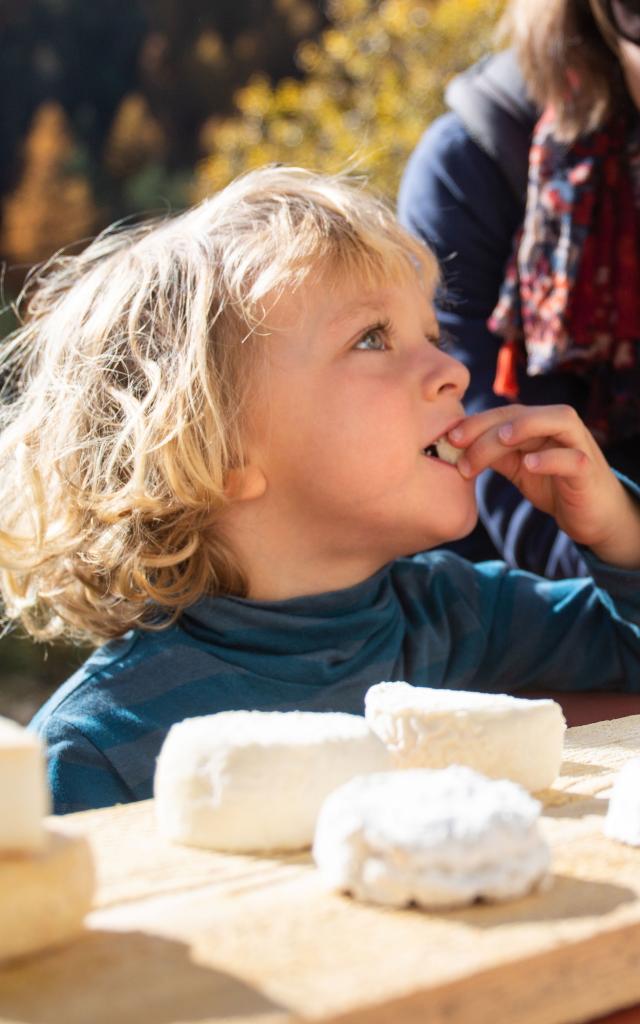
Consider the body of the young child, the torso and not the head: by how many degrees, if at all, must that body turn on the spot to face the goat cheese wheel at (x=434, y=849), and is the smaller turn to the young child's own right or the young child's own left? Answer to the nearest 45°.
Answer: approximately 45° to the young child's own right

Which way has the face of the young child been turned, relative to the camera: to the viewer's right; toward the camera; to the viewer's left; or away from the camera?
to the viewer's right

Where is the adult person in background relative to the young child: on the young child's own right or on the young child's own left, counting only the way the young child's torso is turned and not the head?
on the young child's own left

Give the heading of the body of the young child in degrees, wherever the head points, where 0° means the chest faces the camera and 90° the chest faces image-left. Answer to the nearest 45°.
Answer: approximately 315°

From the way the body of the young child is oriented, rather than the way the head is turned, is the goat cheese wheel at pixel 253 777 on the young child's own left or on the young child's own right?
on the young child's own right

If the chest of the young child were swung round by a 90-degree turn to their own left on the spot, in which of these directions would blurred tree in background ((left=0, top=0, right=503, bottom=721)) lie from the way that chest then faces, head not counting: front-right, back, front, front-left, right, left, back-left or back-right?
front-left

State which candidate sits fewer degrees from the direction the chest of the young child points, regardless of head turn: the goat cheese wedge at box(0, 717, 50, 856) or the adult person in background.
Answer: the goat cheese wedge

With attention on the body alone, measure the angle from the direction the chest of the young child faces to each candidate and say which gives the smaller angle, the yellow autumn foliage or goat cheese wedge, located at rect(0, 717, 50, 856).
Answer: the goat cheese wedge

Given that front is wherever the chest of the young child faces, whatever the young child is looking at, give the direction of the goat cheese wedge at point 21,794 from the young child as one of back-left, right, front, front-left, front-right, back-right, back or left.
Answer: front-right

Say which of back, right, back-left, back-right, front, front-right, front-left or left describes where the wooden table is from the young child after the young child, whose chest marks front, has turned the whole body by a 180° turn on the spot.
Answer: back-left
